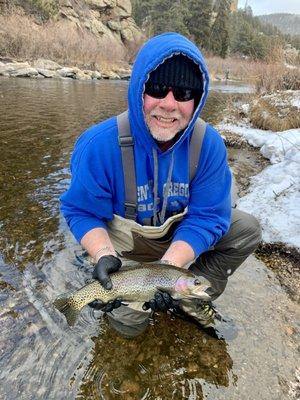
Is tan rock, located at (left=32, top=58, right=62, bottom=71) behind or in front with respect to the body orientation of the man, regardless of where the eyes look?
behind

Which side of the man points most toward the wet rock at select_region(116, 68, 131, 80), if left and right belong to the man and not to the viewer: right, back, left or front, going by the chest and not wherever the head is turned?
back

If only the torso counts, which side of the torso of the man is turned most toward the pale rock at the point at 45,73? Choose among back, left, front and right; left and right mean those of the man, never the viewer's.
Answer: back

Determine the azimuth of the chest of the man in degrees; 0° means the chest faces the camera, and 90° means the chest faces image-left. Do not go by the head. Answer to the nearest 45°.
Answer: approximately 0°

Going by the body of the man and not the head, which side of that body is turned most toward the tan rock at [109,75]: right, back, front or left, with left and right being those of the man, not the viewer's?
back
